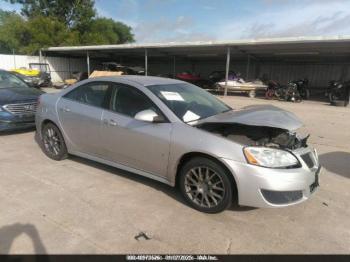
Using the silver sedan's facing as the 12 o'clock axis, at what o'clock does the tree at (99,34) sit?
The tree is roughly at 7 o'clock from the silver sedan.

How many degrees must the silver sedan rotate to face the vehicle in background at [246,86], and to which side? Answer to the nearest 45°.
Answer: approximately 135° to its left

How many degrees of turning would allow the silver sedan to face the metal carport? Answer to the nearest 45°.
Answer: approximately 135° to its left

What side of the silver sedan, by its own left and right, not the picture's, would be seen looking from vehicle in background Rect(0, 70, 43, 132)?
back

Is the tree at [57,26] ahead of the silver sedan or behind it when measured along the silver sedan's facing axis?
behind

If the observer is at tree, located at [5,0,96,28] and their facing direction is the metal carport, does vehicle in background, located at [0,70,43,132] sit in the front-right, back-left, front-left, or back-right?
front-right

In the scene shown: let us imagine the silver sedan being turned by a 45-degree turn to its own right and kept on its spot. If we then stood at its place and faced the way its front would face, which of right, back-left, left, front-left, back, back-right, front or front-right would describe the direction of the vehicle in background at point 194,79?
back

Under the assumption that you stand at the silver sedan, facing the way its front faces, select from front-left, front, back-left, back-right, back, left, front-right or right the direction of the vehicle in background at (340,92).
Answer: left

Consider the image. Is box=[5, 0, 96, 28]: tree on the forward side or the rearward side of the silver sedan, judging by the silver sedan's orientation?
on the rearward side
